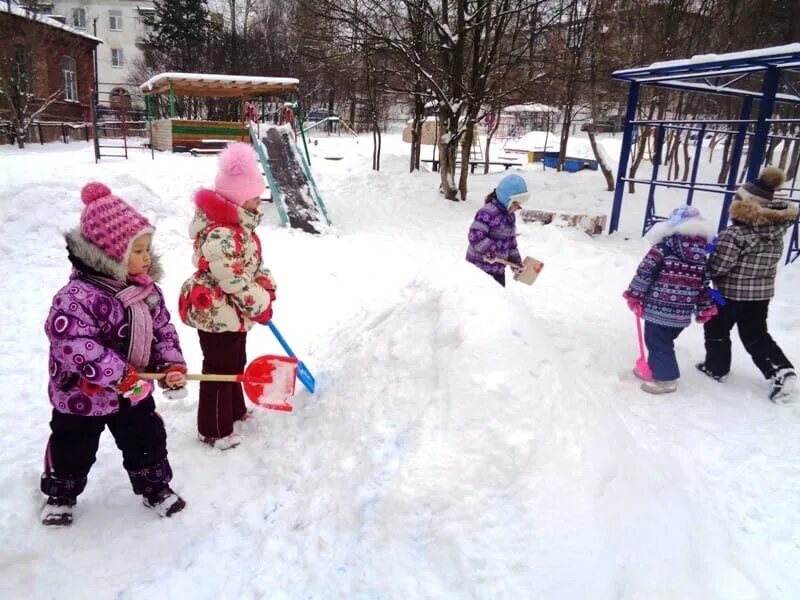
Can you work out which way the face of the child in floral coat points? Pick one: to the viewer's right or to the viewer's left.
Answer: to the viewer's right

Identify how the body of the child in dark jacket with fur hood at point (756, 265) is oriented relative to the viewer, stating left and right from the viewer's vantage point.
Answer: facing away from the viewer and to the left of the viewer

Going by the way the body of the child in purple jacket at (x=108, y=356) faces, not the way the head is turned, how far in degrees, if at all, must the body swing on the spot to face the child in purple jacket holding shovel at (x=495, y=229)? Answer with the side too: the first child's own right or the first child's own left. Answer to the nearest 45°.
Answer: approximately 90° to the first child's own left

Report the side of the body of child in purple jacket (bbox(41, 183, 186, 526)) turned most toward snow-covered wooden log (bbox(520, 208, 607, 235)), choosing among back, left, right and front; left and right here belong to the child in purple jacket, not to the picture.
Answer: left

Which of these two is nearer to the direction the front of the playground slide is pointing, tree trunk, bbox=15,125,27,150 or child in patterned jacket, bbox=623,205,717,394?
the child in patterned jacket

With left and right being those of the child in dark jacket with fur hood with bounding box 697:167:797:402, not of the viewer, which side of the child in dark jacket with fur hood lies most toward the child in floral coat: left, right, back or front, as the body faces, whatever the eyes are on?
left

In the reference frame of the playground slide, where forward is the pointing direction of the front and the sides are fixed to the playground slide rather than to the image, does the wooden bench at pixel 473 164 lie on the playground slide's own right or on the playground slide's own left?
on the playground slide's own left

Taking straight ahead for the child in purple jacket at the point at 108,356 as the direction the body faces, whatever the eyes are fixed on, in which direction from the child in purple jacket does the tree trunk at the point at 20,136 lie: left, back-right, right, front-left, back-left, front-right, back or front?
back-left

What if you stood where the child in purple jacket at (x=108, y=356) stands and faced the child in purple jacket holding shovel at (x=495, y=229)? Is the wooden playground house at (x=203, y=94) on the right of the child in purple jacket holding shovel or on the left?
left

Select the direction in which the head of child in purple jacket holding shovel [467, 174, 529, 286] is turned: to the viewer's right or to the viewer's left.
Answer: to the viewer's right

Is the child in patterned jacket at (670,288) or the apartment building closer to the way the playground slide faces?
the child in patterned jacket

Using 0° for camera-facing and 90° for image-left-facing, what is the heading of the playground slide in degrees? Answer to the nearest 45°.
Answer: approximately 315°

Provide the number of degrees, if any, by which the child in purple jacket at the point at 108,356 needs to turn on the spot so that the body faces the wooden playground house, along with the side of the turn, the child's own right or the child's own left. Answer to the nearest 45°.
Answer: approximately 135° to the child's own left
